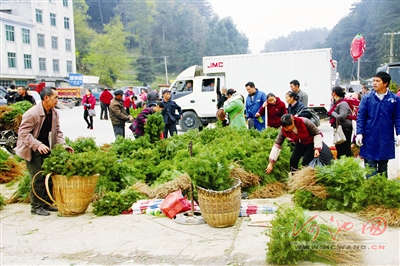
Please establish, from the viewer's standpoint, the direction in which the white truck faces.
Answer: facing to the left of the viewer

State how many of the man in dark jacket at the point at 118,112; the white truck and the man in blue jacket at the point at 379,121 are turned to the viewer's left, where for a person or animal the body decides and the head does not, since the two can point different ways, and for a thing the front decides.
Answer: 1

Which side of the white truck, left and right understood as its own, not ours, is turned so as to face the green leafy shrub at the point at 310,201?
left

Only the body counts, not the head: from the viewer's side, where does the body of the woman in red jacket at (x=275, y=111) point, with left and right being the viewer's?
facing the viewer and to the left of the viewer

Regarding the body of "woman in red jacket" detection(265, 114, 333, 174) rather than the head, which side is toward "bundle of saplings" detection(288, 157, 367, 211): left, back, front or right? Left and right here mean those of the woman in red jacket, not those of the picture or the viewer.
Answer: left

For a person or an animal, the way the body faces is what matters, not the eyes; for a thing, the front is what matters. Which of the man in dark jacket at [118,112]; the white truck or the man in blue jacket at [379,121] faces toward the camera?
the man in blue jacket

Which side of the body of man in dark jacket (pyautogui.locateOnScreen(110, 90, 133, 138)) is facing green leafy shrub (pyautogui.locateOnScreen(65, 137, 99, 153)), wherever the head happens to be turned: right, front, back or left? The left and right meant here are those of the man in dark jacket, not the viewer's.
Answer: right

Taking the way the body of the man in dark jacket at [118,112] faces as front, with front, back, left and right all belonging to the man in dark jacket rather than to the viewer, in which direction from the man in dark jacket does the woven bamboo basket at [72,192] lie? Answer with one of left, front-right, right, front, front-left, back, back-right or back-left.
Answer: right
